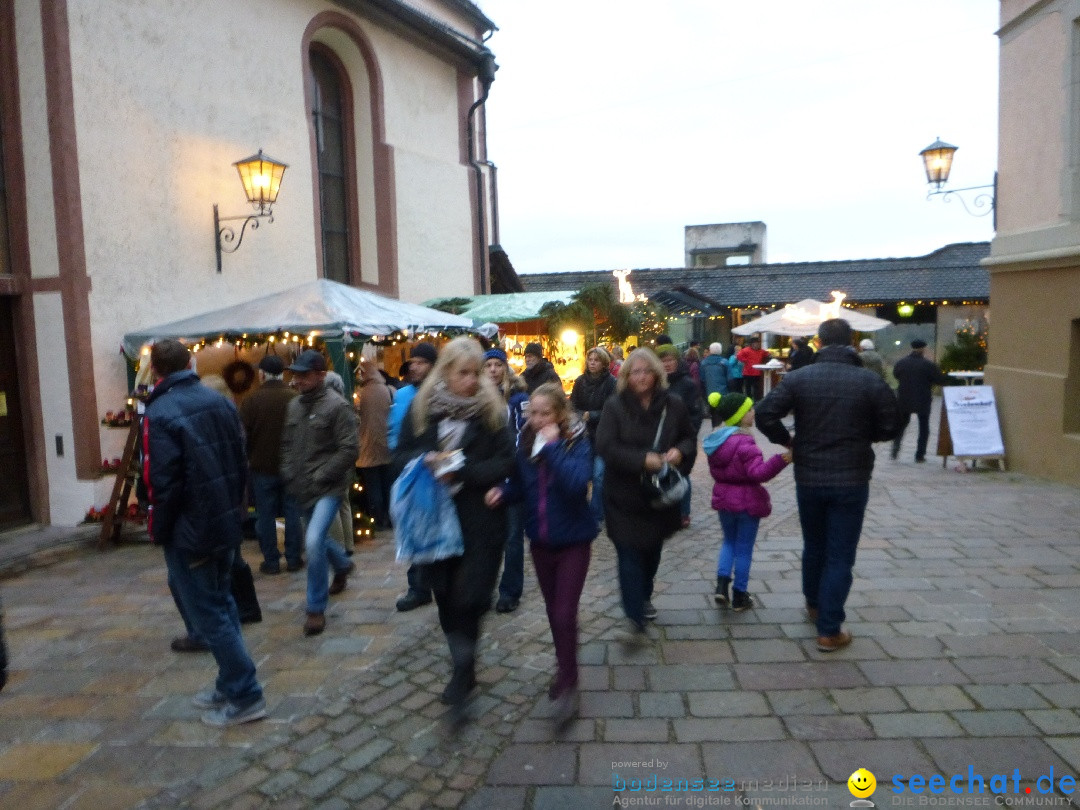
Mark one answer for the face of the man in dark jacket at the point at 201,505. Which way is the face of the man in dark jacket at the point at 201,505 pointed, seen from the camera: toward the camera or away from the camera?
away from the camera

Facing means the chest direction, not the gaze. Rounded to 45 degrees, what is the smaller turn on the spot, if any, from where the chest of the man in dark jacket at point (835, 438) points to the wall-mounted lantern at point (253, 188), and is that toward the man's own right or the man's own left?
approximately 45° to the man's own left

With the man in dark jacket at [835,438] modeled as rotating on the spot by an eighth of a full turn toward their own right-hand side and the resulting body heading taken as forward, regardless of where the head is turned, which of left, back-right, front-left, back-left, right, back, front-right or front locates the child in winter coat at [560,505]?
back

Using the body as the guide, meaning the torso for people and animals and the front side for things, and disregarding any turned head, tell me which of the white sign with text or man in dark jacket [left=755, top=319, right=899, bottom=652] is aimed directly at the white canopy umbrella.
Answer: the man in dark jacket

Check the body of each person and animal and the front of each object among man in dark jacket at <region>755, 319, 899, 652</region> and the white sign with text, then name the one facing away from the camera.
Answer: the man in dark jacket

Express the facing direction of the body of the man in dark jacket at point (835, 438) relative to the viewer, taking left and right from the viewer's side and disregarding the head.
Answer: facing away from the viewer

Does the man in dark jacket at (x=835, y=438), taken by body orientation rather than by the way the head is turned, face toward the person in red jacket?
yes

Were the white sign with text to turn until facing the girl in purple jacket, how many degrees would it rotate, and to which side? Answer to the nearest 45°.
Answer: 0° — it already faces them

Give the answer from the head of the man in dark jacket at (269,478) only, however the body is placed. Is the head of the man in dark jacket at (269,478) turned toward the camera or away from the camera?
away from the camera
